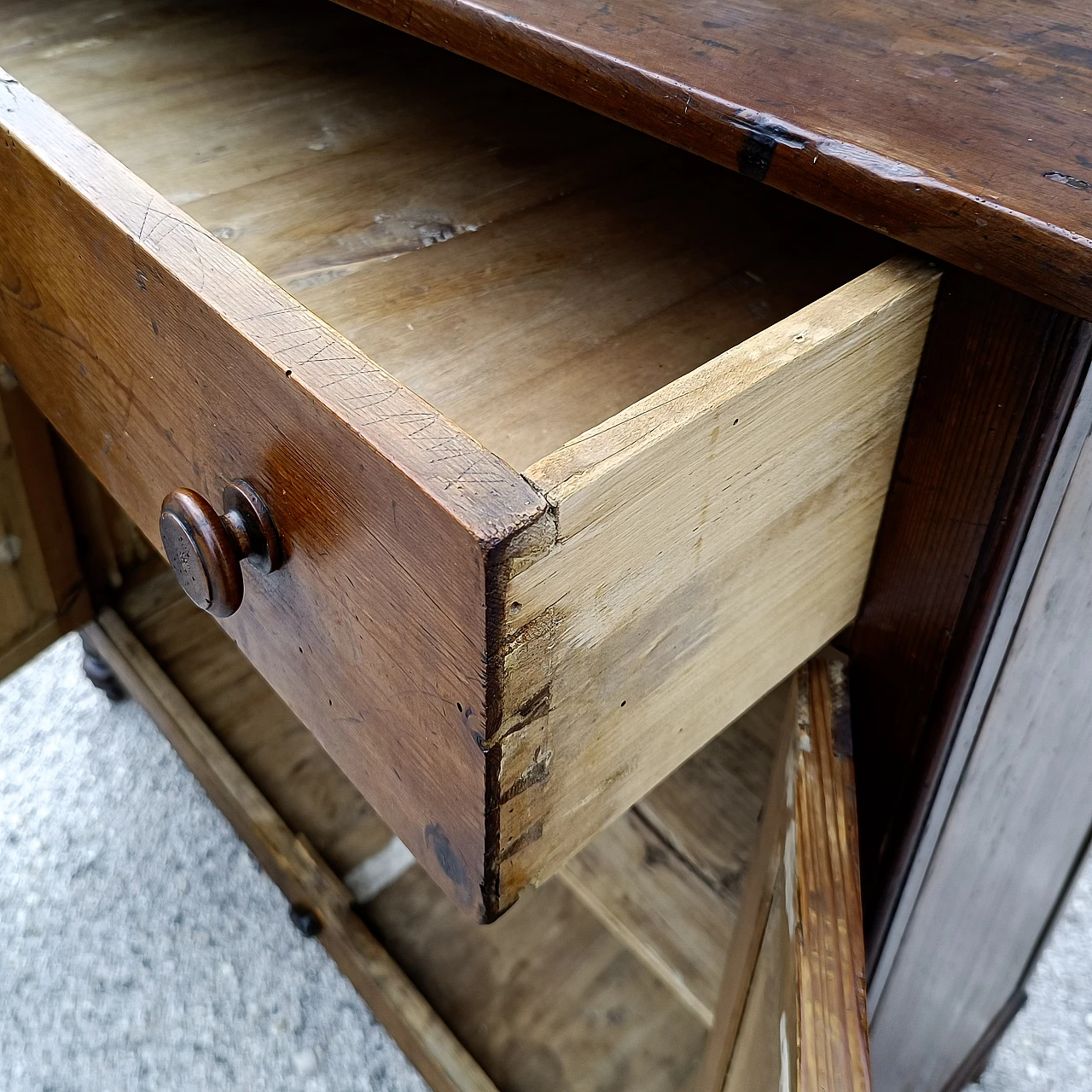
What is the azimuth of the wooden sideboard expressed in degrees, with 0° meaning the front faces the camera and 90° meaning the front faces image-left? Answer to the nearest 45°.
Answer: approximately 45°
